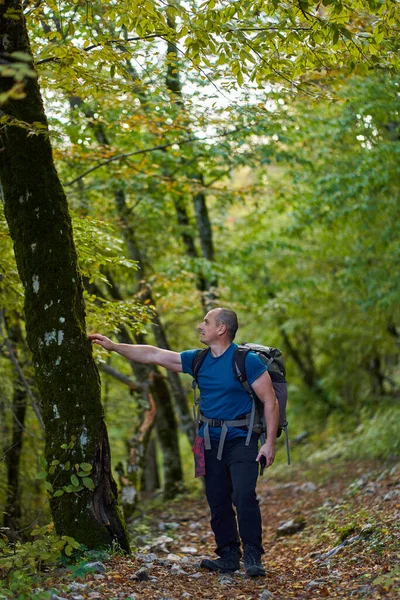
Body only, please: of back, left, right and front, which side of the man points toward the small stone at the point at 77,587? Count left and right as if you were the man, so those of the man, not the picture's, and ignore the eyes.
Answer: front

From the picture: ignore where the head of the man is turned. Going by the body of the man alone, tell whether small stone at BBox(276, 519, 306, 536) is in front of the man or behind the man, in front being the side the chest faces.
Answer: behind

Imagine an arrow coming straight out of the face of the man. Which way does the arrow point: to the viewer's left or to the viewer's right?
to the viewer's left

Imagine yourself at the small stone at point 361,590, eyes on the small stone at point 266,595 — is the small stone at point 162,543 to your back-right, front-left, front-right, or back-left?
front-right

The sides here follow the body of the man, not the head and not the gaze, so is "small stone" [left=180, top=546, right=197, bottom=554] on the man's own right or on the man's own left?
on the man's own right

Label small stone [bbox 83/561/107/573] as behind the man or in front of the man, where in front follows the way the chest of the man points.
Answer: in front

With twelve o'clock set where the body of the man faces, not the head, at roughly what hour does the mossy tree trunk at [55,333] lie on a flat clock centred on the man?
The mossy tree trunk is roughly at 1 o'clock from the man.

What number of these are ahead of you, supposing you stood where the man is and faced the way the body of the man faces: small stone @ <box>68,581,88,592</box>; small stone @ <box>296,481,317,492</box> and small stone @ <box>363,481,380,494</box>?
1

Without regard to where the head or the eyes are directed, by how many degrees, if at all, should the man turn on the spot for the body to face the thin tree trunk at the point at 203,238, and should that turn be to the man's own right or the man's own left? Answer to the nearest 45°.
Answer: approximately 135° to the man's own right

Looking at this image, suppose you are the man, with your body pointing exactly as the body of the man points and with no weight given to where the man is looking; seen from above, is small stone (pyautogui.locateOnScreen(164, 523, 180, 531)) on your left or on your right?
on your right
